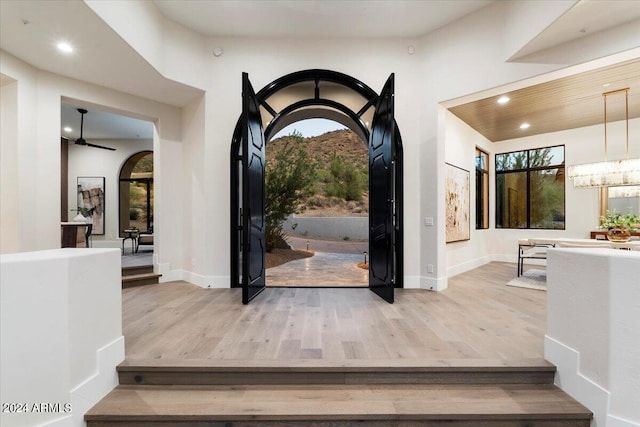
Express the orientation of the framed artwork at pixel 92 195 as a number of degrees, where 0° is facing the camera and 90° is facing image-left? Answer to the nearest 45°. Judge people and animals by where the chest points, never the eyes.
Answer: approximately 0°

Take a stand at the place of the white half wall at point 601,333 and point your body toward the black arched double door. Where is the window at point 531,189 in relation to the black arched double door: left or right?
right

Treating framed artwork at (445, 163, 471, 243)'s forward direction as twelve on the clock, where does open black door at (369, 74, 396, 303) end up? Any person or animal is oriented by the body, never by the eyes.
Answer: The open black door is roughly at 2 o'clock from the framed artwork.

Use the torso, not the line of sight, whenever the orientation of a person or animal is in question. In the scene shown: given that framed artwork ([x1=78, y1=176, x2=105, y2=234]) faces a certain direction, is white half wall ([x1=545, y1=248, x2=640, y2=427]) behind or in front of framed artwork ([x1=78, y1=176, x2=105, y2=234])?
in front

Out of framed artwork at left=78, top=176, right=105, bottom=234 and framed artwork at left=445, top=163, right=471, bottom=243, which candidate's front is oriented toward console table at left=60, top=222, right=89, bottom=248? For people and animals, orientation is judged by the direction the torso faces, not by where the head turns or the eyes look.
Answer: framed artwork at left=78, top=176, right=105, bottom=234

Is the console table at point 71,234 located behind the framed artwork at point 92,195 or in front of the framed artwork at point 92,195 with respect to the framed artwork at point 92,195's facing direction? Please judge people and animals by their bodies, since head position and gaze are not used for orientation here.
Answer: in front
